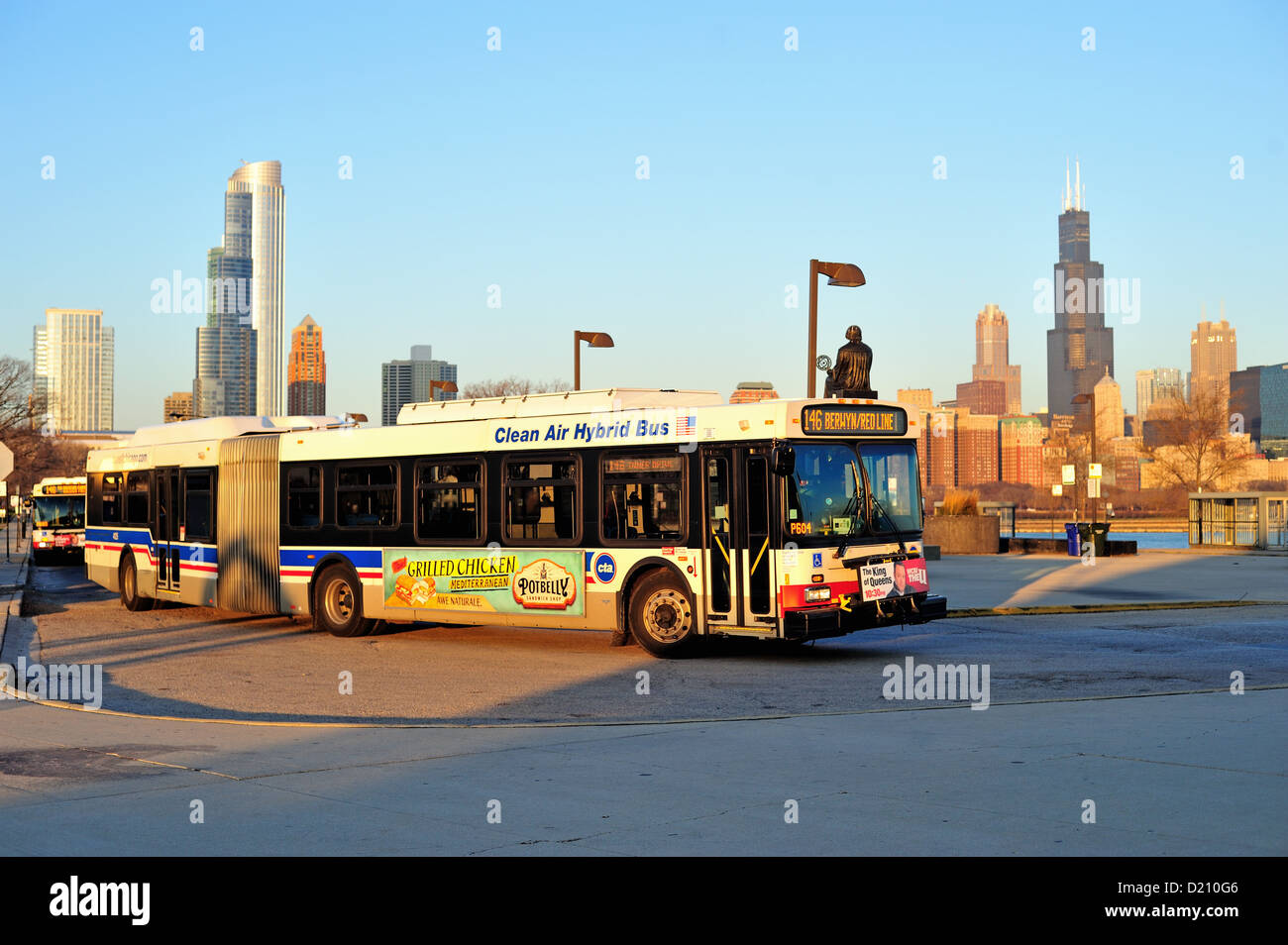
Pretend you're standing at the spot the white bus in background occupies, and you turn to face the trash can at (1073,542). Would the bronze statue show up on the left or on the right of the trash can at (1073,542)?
right

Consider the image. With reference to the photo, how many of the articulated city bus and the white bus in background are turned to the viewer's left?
0

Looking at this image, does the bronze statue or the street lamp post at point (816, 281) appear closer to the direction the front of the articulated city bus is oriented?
the bronze statue

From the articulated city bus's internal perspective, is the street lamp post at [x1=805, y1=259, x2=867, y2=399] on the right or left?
on its left

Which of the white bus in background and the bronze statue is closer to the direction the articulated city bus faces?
the bronze statue

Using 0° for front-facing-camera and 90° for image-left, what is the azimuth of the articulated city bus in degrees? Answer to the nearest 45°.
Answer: approximately 315°

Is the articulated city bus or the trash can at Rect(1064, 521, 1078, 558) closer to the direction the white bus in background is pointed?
the articulated city bus

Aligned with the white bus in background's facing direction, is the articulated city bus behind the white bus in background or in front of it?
in front

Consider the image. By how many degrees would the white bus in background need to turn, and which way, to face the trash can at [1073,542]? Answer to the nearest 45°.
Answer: approximately 45° to its left

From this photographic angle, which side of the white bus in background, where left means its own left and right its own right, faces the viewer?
front

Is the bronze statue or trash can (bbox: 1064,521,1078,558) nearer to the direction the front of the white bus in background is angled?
the bronze statue
